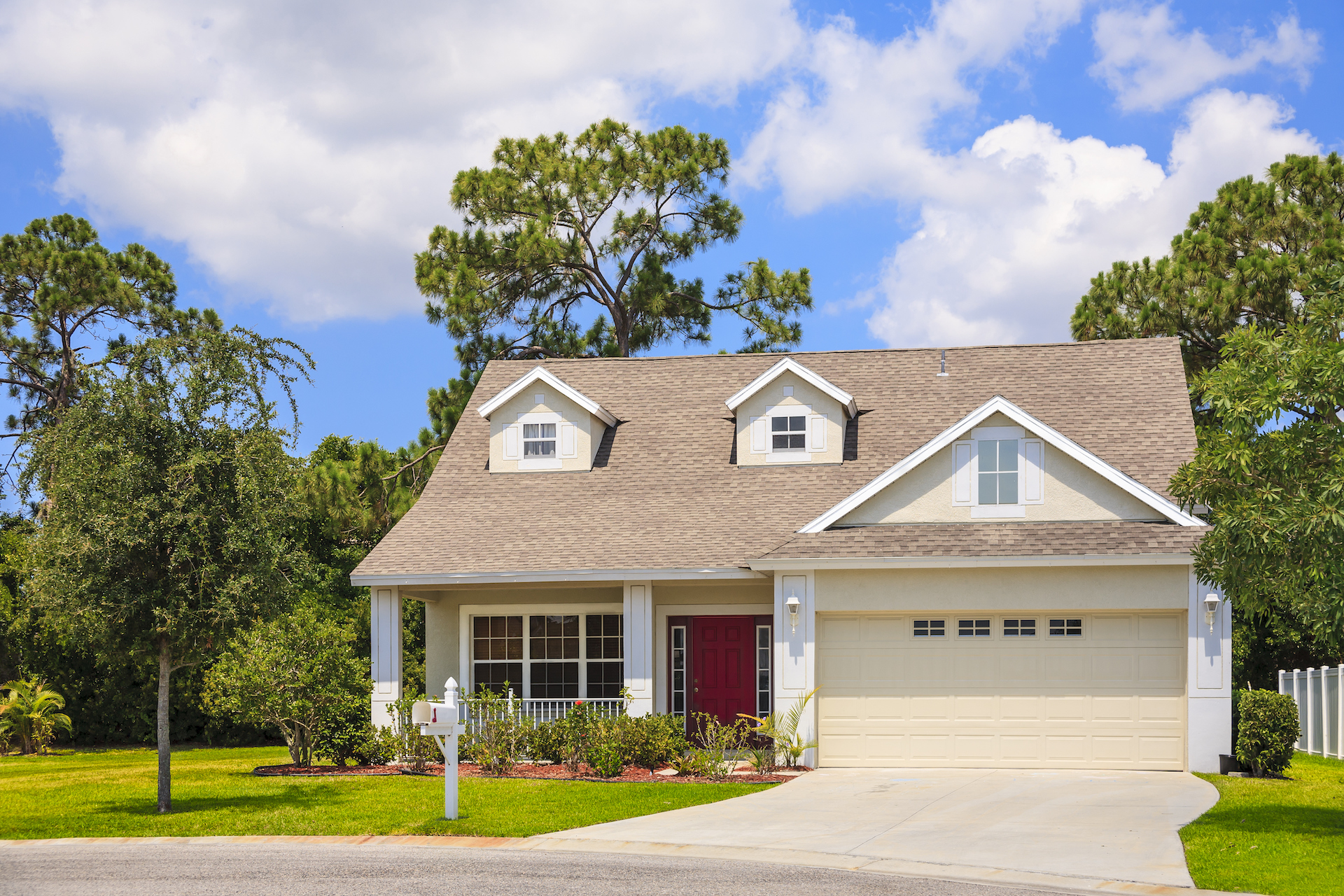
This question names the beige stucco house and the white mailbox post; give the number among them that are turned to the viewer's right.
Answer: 0

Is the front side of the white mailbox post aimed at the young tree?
no

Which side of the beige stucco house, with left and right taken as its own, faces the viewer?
front

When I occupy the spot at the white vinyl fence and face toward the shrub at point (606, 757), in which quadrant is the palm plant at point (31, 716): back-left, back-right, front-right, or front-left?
front-right

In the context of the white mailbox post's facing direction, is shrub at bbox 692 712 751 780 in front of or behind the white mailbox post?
behind

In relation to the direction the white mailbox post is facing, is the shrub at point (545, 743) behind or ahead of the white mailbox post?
behind

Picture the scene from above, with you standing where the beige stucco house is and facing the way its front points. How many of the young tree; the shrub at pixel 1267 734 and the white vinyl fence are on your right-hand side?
1

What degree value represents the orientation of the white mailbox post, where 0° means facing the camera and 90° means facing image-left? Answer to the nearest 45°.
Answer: approximately 45°

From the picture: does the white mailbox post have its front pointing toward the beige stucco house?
no

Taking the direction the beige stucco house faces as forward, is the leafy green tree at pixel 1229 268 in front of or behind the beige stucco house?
behind

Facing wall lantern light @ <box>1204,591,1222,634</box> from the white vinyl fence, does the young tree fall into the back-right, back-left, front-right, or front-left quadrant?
front-right
